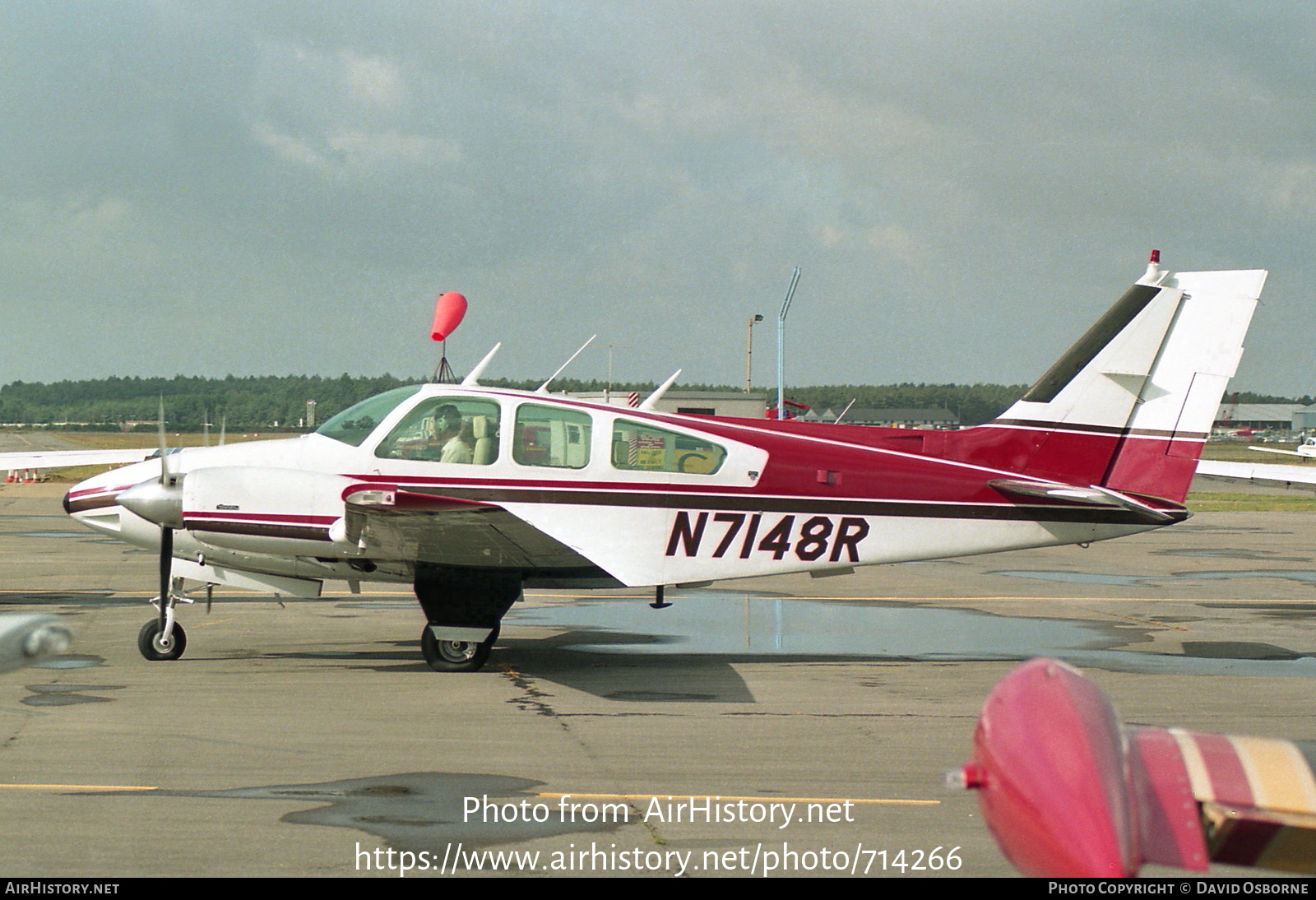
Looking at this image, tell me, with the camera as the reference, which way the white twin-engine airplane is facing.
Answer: facing to the left of the viewer
